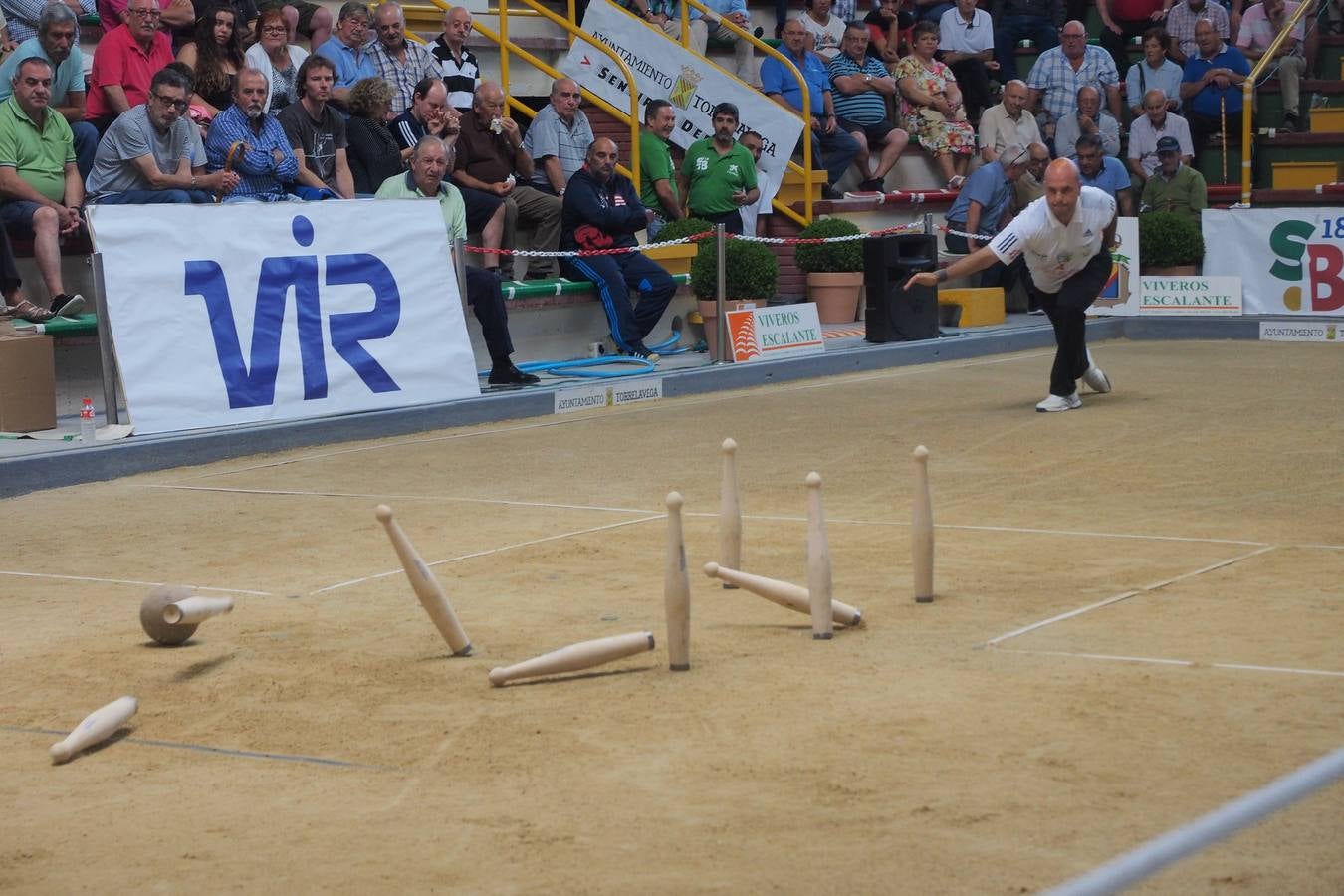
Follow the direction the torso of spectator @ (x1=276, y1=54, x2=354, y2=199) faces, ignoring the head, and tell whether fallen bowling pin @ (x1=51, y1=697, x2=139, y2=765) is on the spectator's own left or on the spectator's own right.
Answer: on the spectator's own right

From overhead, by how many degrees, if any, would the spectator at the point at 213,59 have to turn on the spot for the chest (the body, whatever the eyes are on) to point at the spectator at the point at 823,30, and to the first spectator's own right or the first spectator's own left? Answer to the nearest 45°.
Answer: approximately 90° to the first spectator's own left

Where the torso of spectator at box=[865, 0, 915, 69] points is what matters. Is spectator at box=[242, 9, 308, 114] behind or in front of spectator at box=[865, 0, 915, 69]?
in front

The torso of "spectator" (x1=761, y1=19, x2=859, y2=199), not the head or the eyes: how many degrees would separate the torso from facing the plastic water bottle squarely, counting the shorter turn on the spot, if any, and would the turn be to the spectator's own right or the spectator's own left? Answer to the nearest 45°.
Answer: approximately 90° to the spectator's own right

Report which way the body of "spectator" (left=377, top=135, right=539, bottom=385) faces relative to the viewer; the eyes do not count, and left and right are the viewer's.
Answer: facing the viewer and to the right of the viewer

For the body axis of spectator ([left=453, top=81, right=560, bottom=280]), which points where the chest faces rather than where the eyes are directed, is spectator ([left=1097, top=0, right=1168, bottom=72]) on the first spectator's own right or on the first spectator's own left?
on the first spectator's own left

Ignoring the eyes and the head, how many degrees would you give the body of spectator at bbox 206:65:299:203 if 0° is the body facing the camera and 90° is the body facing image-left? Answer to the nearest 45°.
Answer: approximately 315°

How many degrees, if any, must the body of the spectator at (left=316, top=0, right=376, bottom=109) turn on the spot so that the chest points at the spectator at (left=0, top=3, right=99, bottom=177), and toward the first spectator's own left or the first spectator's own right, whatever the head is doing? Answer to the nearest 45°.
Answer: approximately 90° to the first spectator's own right

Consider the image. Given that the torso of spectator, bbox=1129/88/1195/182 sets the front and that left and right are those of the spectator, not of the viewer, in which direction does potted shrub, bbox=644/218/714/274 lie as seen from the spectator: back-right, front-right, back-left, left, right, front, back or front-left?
front-right

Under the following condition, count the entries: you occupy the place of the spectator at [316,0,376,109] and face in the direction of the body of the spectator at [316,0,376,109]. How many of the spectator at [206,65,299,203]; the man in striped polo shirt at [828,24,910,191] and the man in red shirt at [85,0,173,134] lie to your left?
1
